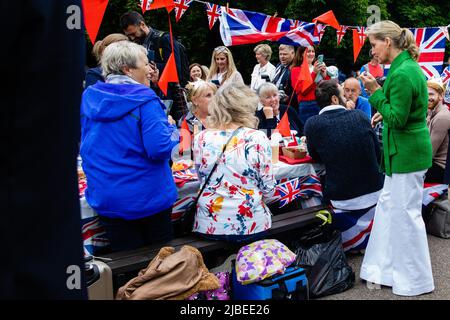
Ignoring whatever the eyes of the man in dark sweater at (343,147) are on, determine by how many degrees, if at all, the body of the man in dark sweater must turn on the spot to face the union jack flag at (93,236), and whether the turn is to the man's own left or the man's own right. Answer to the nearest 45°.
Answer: approximately 135° to the man's own left

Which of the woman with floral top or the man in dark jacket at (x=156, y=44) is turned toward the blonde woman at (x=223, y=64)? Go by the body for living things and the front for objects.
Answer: the woman with floral top

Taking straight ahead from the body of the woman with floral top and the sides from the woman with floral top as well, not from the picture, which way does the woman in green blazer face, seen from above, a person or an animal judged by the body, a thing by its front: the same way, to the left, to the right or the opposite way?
to the left

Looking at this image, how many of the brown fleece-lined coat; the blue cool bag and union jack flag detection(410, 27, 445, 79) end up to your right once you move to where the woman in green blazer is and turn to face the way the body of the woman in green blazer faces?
1

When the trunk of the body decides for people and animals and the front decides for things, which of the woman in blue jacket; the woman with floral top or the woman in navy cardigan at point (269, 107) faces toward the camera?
the woman in navy cardigan

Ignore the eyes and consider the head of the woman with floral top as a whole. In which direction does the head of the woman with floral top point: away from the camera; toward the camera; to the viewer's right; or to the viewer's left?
away from the camera

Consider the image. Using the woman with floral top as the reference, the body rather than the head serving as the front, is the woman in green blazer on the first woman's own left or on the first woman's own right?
on the first woman's own right

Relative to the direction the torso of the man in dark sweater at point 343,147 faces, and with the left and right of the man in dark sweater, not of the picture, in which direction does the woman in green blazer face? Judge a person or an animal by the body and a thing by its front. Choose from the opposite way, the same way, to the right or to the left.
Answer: to the left

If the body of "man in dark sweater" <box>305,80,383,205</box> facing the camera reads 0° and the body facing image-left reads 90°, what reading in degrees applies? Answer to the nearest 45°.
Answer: approximately 180°

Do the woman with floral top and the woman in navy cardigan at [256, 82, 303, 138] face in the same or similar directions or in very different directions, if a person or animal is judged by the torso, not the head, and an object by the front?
very different directions

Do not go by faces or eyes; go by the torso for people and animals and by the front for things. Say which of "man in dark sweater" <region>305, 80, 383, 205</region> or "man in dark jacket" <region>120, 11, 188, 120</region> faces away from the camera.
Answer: "man in dark sweater" <region>305, 80, 383, 205</region>

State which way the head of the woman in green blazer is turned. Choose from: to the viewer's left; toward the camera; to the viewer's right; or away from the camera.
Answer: to the viewer's left

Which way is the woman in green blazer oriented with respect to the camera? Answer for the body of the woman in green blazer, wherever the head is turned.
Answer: to the viewer's left

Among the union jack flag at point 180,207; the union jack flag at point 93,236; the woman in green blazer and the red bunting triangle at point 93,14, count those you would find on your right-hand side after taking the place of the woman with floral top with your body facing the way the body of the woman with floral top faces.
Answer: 1

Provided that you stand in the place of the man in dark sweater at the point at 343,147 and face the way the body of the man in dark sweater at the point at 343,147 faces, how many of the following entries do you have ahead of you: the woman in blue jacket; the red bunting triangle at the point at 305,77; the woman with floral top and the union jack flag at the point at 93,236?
1

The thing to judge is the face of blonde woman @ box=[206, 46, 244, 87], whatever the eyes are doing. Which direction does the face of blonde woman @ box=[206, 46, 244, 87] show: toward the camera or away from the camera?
toward the camera

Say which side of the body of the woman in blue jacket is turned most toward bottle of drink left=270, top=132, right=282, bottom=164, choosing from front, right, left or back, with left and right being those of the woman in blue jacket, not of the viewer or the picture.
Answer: front

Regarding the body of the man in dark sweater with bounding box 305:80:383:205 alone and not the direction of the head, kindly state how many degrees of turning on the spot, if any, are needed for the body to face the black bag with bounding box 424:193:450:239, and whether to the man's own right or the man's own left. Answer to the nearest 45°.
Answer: approximately 45° to the man's own right

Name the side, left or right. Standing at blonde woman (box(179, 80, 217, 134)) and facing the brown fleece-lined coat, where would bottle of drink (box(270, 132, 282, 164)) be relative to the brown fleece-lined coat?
left

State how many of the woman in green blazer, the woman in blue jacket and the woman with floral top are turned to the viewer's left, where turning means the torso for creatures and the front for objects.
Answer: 1

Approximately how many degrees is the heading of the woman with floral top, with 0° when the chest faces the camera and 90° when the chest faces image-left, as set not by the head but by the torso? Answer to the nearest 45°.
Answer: approximately 180°

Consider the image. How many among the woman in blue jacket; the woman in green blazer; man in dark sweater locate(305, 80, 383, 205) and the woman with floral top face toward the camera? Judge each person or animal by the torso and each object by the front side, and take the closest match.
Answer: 0
